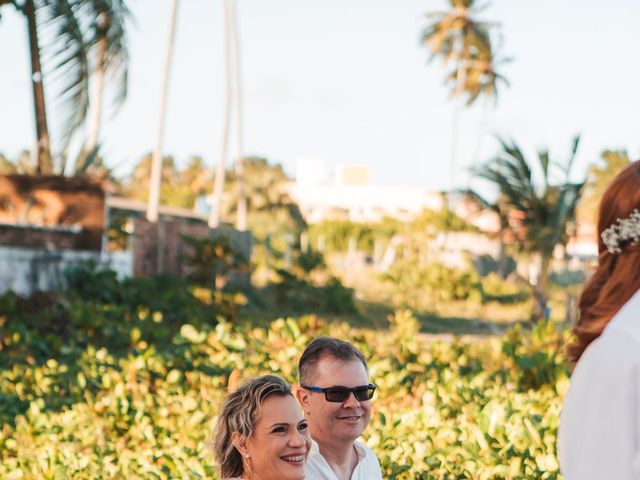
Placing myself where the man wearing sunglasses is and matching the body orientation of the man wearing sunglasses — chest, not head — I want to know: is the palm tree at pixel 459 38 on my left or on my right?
on my left

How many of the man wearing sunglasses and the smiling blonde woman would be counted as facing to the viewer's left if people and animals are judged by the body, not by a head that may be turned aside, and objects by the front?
0

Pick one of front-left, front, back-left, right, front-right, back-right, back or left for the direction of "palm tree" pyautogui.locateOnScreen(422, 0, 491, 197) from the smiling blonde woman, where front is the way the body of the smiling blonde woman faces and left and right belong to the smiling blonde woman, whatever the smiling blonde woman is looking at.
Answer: back-left

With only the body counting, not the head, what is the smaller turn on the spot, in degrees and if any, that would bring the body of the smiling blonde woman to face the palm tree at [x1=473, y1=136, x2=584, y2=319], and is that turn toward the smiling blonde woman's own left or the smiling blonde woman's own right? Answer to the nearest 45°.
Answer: approximately 135° to the smiling blonde woman's own left

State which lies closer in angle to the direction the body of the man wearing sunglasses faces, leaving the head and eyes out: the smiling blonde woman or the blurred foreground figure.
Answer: the blurred foreground figure

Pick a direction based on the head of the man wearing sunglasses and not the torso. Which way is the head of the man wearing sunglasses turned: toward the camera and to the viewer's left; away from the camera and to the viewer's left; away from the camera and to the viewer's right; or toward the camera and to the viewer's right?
toward the camera and to the viewer's right

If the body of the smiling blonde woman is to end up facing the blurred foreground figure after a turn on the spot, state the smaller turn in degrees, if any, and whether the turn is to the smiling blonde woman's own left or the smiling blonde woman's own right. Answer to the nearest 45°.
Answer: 0° — they already face them

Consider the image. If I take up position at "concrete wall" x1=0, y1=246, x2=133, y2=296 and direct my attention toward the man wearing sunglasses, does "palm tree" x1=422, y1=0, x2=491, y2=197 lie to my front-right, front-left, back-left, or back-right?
back-left

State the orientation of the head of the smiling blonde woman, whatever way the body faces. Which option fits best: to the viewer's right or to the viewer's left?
to the viewer's right
